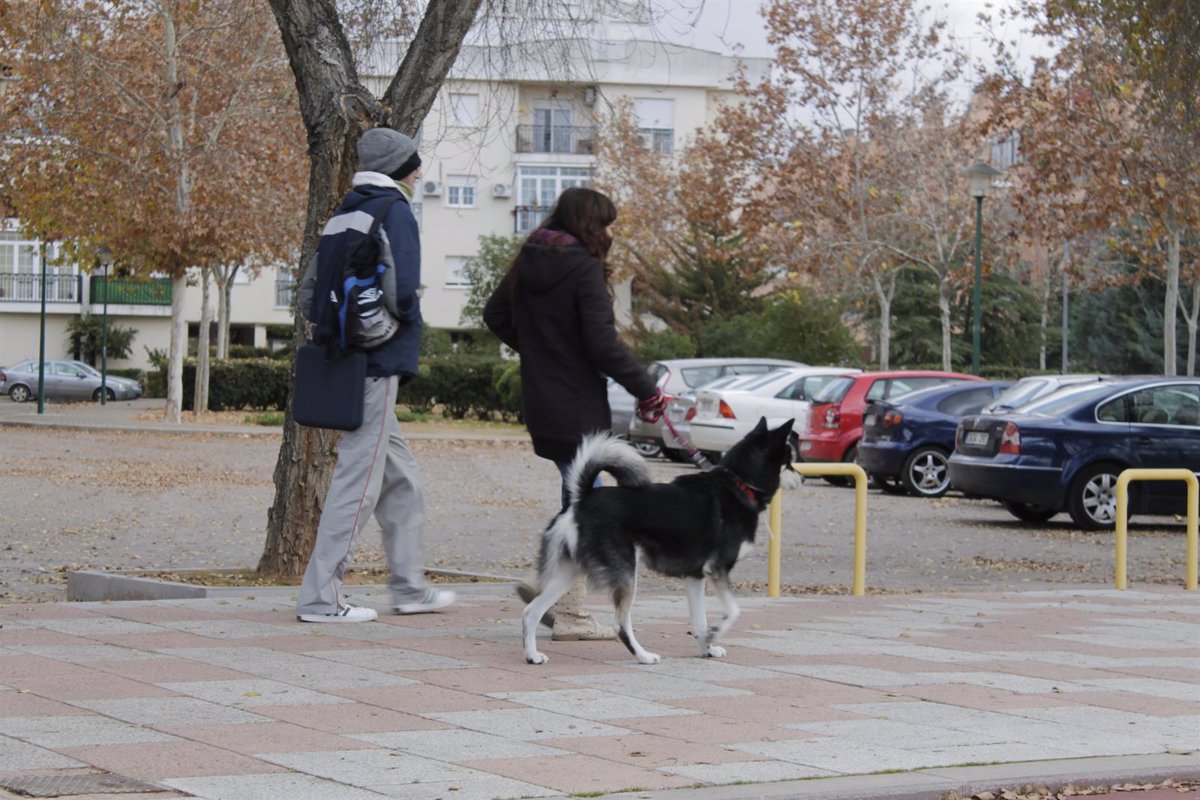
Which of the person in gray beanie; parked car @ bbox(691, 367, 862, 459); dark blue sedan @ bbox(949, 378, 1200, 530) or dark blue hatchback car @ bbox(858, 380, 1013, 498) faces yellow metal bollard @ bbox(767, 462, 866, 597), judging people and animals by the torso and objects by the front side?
the person in gray beanie

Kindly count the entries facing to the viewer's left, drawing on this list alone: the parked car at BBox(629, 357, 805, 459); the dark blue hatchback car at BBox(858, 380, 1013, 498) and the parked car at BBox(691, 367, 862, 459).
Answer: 0

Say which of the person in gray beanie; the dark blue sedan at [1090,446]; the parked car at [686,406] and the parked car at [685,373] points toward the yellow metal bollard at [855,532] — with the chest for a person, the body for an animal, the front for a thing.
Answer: the person in gray beanie

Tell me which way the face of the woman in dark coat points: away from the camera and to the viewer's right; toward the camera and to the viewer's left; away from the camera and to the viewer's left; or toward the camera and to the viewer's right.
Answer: away from the camera and to the viewer's right

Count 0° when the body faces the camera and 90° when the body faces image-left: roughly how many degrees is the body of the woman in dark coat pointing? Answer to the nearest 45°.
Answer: approximately 225°

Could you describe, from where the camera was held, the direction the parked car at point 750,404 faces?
facing away from the viewer and to the right of the viewer

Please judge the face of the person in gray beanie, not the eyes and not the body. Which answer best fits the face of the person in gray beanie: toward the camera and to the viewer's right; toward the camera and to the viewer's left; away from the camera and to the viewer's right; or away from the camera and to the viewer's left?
away from the camera and to the viewer's right

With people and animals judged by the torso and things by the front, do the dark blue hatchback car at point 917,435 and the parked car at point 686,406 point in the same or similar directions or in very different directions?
same or similar directions

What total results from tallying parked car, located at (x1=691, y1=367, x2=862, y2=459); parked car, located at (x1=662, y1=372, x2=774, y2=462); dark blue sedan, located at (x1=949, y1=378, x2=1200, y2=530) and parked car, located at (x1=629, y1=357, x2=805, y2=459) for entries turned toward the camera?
0

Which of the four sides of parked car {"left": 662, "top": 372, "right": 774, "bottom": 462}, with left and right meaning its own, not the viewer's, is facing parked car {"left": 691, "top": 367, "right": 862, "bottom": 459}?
right

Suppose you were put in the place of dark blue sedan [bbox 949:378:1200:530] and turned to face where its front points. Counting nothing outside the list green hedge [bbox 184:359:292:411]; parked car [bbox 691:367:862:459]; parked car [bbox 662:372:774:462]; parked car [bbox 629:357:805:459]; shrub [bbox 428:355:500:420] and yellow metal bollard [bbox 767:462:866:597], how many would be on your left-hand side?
5

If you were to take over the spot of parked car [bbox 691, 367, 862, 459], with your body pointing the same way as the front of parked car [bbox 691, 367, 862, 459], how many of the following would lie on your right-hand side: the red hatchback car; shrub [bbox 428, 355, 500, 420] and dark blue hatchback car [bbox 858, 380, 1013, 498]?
2

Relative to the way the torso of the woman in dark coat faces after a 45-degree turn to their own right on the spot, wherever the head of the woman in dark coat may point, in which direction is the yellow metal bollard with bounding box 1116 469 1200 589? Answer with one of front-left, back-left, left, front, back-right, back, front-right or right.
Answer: front-left

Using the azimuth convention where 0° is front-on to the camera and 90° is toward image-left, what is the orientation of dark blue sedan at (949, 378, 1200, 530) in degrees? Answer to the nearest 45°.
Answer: approximately 225°

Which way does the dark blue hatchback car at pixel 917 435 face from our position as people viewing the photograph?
facing away from the viewer and to the right of the viewer
